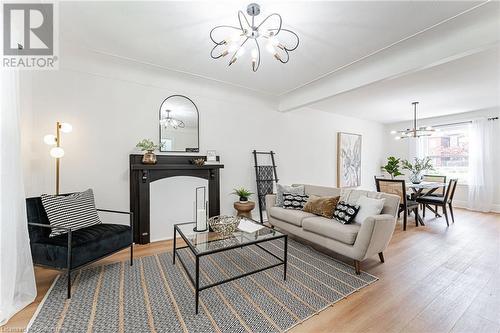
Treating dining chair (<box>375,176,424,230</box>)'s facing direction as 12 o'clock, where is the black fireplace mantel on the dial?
The black fireplace mantel is roughly at 6 o'clock from the dining chair.

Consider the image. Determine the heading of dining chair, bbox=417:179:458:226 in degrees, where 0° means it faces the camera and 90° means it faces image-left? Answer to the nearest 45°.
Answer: approximately 135°

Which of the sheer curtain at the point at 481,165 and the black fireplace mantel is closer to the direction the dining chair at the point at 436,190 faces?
the black fireplace mantel

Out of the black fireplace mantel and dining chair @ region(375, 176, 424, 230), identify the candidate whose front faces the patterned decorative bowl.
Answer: the black fireplace mantel

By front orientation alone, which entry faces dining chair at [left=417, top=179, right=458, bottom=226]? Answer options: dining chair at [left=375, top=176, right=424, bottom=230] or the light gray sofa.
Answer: dining chair at [left=375, top=176, right=424, bottom=230]

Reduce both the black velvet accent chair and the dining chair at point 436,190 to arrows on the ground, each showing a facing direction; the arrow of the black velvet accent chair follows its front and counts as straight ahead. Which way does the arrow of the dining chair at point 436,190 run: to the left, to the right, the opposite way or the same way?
the opposite way

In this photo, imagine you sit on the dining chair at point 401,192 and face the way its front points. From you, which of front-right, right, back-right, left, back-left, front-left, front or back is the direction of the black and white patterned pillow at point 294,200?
back

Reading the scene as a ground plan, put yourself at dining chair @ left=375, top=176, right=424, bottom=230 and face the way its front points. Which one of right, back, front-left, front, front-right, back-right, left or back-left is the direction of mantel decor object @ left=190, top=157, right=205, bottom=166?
back

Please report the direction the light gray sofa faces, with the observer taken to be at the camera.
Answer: facing the viewer and to the left of the viewer

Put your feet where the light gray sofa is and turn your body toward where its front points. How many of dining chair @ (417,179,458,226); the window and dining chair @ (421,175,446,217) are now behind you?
3

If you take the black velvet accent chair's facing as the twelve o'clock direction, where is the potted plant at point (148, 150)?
The potted plant is roughly at 9 o'clock from the black velvet accent chair.

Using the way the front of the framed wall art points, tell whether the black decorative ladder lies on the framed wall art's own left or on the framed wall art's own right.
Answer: on the framed wall art's own right

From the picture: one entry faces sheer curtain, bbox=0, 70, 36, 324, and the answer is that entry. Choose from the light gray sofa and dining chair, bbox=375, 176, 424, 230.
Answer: the light gray sofa

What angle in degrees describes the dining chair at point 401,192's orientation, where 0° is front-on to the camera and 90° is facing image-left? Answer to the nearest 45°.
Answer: approximately 225°
